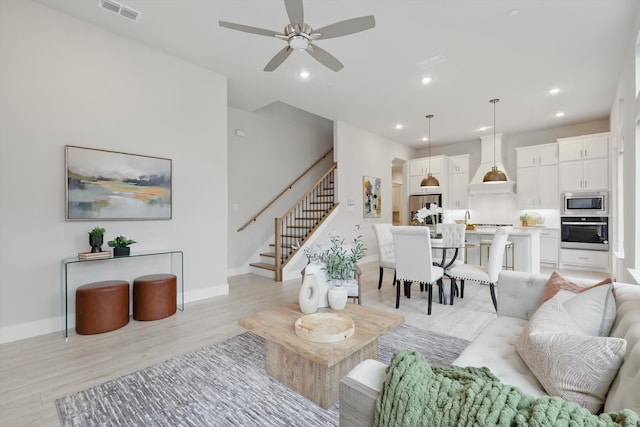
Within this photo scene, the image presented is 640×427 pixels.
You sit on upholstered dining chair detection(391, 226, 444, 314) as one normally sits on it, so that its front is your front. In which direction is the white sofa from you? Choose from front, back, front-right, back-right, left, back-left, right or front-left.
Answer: back-right

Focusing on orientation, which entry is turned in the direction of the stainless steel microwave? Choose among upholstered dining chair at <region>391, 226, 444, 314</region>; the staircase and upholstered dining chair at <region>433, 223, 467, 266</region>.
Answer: upholstered dining chair at <region>391, 226, 444, 314</region>

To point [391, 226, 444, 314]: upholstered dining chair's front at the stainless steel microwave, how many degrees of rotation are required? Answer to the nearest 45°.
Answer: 0° — it already faces it

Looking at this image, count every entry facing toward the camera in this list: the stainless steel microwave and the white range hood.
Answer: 2

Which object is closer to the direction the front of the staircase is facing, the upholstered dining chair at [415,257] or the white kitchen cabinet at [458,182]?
the upholstered dining chair

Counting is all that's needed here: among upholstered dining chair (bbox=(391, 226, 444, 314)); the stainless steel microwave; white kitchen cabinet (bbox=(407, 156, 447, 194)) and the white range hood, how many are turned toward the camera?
3

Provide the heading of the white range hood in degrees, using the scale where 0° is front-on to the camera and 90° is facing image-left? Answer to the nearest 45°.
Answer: approximately 0°

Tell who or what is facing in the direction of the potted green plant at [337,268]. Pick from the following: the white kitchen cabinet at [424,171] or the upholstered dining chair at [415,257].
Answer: the white kitchen cabinet
